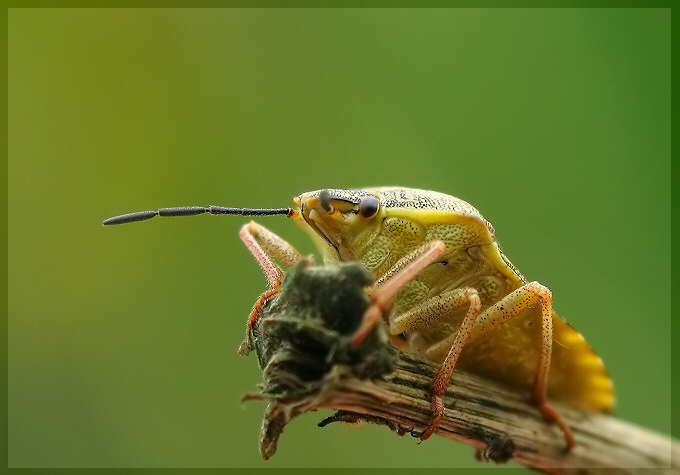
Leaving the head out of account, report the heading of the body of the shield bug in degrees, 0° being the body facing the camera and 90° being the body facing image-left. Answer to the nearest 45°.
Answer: approximately 45°
